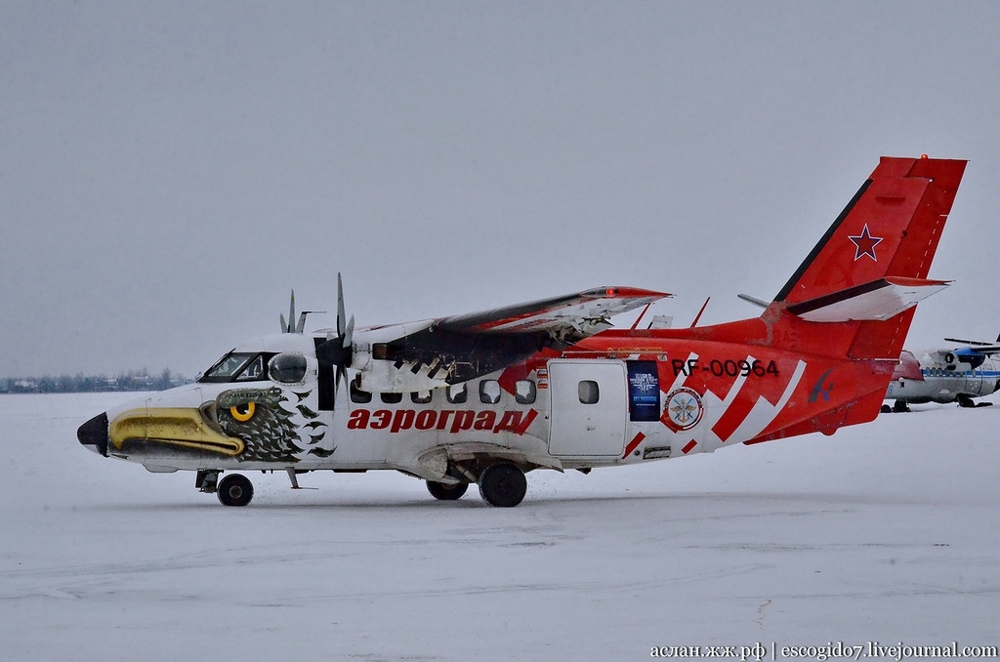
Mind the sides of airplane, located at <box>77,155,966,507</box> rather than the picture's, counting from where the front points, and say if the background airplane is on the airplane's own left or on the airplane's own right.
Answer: on the airplane's own right

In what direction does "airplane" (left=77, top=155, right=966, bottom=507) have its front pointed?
to the viewer's left
